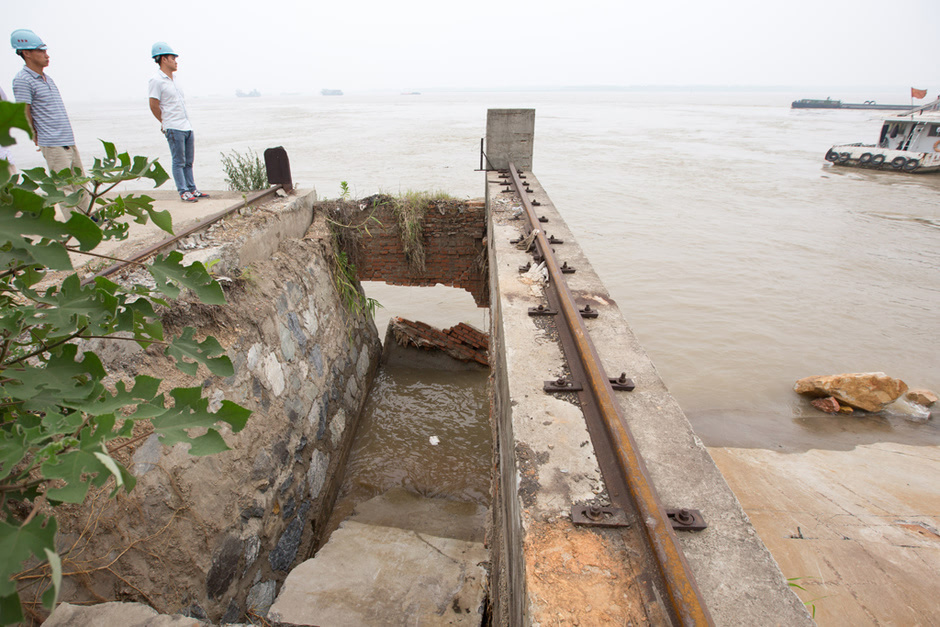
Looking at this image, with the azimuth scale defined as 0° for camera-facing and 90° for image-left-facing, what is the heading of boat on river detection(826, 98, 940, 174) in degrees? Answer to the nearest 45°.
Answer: approximately 90°

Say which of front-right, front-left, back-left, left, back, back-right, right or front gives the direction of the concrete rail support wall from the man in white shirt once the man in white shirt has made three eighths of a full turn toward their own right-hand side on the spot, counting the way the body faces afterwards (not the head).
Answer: front-left

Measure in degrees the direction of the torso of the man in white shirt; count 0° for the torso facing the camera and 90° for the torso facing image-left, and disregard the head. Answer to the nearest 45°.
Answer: approximately 270°

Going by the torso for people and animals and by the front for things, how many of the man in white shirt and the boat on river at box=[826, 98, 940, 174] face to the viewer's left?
1

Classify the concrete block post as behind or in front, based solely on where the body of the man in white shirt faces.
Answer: in front

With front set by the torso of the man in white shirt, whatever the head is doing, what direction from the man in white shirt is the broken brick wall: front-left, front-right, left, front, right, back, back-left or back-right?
front

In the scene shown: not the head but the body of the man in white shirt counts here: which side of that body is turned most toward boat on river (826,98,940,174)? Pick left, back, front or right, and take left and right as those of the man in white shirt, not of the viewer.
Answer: front

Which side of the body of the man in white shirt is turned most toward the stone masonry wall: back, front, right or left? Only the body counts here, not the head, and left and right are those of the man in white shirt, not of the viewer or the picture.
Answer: right

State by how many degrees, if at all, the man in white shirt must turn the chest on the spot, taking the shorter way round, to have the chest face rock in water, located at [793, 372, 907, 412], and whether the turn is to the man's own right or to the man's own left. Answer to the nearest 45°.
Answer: approximately 45° to the man's own right

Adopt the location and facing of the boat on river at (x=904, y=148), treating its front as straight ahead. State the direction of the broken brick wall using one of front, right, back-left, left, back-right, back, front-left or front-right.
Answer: left

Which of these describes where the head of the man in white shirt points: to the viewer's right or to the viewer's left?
to the viewer's right

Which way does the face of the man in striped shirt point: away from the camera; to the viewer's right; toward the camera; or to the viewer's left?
to the viewer's right

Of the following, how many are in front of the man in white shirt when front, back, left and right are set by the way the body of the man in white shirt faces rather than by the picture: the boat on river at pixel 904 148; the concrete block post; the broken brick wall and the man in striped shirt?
3

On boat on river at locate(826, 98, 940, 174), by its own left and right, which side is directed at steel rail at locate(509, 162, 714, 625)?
left

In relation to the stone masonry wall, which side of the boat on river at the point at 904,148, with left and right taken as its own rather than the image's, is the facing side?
left
